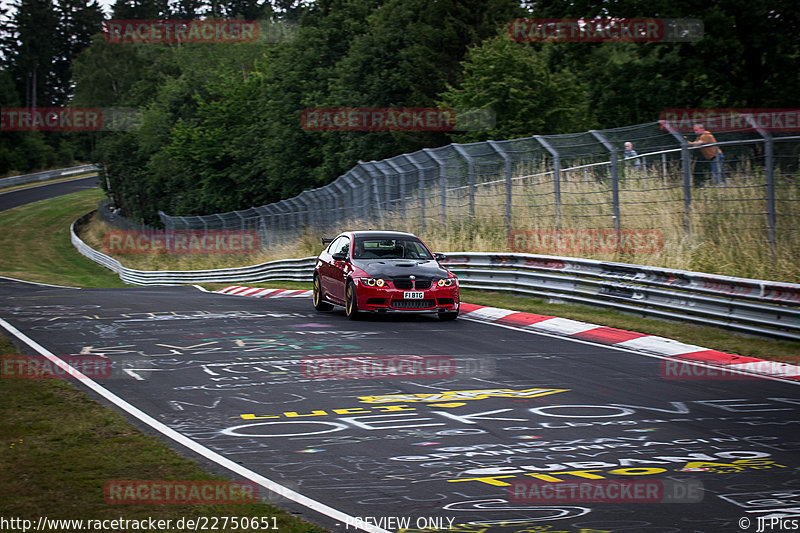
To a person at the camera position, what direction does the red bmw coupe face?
facing the viewer and to the right of the viewer

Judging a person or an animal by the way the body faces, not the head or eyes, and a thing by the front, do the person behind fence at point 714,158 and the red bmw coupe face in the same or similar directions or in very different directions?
very different directions

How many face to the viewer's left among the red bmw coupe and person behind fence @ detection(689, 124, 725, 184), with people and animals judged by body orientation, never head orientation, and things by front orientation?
1

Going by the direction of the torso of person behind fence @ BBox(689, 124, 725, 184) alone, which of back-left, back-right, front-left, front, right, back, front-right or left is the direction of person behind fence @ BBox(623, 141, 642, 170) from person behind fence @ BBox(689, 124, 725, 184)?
front-right

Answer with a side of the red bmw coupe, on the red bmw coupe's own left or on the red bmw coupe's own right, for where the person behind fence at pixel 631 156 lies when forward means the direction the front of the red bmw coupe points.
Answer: on the red bmw coupe's own left

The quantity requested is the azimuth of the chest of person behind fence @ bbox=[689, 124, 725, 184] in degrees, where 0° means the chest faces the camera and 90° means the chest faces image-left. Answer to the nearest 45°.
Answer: approximately 90°

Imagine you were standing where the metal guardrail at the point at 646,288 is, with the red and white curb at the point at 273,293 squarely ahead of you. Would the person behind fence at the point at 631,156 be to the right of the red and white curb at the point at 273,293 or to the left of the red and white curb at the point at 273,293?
right

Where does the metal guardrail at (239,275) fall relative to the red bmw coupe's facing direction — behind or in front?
behind

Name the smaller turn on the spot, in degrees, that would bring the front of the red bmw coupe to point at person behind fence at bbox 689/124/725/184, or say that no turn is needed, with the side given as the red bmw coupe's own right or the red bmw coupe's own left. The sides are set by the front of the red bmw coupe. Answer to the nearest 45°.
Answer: approximately 135° to the red bmw coupe's own left
